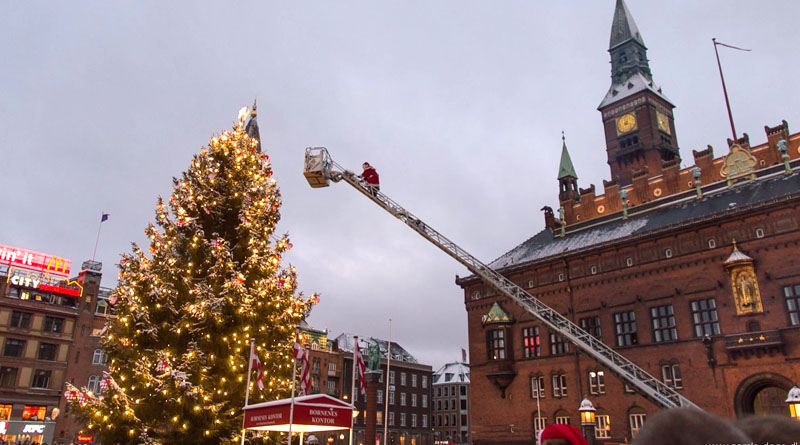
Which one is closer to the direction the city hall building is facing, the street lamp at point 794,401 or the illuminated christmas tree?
the illuminated christmas tree

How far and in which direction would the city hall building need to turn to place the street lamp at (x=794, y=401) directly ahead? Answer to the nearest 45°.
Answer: approximately 90° to its left

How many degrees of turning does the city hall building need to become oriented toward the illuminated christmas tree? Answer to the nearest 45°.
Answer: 0° — it already faces it

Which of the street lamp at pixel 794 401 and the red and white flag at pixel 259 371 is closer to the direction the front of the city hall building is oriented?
the red and white flag

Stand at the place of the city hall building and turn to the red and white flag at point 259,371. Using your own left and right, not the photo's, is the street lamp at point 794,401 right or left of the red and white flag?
left

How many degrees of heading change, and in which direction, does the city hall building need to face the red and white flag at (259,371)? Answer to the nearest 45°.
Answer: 0° — it already faces it

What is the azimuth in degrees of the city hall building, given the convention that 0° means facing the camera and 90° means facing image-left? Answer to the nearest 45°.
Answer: approximately 45°
